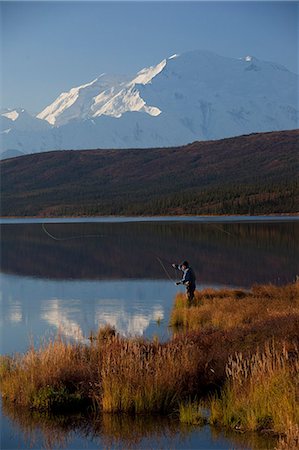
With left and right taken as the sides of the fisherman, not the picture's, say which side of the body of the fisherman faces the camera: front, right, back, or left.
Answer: left
